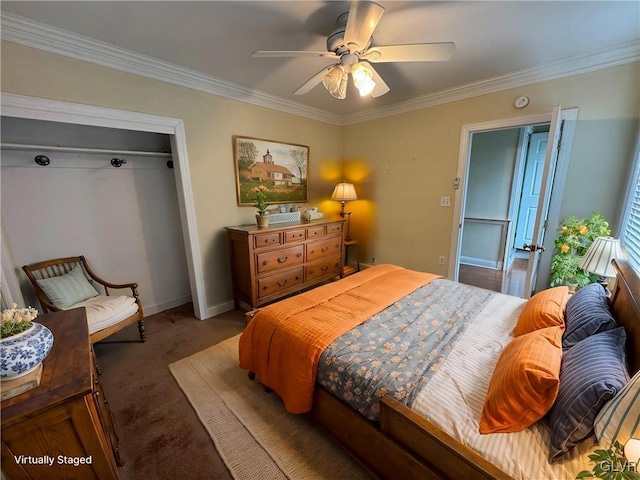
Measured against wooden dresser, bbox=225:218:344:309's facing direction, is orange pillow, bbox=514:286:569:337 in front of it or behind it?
in front

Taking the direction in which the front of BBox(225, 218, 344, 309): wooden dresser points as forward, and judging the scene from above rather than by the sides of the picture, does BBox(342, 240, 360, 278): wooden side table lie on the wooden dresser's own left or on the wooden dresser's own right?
on the wooden dresser's own left

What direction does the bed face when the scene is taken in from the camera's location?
facing away from the viewer and to the left of the viewer

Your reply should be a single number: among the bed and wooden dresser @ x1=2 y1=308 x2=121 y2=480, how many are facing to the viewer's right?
1

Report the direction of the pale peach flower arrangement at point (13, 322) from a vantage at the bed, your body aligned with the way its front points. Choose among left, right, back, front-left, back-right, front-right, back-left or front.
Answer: left

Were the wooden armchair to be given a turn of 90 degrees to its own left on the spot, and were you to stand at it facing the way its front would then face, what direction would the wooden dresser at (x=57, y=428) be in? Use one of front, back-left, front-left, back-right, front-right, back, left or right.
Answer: back-right

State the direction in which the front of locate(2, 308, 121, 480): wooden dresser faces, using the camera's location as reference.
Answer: facing to the right of the viewer

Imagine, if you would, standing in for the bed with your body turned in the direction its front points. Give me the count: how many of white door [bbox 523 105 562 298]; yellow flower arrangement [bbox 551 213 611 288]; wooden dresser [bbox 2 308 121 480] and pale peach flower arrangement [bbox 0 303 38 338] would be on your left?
2

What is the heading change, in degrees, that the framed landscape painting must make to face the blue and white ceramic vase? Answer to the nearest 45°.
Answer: approximately 45° to its right

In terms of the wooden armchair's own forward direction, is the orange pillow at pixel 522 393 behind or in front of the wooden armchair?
in front

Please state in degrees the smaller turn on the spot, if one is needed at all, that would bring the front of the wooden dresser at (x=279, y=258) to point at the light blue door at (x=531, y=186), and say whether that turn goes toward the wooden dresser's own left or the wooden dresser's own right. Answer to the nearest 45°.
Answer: approximately 45° to the wooden dresser's own left

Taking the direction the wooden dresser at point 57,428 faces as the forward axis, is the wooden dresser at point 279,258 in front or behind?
in front
